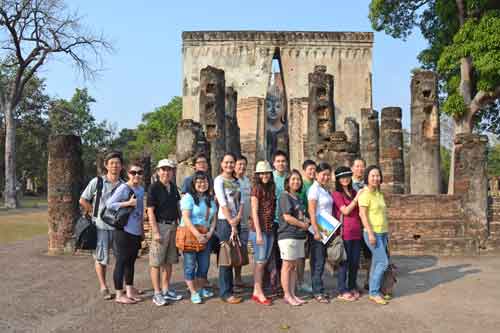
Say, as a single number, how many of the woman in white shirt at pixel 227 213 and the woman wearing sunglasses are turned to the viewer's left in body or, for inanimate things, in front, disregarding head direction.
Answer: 0

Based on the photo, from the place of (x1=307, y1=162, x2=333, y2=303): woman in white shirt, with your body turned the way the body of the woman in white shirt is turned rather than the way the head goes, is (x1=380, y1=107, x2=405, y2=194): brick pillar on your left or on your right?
on your left

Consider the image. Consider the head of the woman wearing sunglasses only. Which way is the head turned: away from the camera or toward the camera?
toward the camera

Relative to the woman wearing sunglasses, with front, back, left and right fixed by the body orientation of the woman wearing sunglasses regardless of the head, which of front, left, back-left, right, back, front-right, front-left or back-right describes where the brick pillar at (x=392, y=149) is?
left

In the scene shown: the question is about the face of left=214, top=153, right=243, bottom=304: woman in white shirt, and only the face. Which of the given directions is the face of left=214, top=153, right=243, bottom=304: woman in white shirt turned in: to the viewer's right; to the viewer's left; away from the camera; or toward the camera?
toward the camera

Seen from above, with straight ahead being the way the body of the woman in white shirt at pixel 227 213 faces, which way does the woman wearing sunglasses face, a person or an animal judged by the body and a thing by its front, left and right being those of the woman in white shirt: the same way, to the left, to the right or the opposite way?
the same way

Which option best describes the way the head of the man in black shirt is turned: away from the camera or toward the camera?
toward the camera

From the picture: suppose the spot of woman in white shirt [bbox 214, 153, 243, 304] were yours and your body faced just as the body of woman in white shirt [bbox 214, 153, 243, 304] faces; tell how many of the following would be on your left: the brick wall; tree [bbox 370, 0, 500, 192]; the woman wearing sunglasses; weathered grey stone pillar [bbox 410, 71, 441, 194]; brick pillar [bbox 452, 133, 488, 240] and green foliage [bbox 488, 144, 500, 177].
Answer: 5

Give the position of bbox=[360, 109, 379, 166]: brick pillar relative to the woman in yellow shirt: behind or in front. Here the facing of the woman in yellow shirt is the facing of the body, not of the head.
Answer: behind

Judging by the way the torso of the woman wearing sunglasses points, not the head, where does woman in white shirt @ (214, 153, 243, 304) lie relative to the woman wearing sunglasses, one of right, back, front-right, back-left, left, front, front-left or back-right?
front-left

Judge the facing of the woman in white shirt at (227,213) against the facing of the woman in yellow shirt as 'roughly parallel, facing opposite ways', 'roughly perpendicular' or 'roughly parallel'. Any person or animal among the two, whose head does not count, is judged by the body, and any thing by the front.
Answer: roughly parallel

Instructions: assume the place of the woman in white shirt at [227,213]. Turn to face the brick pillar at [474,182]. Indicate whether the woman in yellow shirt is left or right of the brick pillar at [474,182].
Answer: right

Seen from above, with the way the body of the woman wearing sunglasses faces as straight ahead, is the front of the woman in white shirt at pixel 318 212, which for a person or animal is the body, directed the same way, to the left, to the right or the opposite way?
the same way

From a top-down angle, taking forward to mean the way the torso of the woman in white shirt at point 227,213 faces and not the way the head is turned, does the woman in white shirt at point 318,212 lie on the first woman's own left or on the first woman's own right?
on the first woman's own left

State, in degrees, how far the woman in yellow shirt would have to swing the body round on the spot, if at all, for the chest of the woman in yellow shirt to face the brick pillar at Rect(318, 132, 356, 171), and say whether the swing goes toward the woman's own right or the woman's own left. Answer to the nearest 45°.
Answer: approximately 135° to the woman's own left

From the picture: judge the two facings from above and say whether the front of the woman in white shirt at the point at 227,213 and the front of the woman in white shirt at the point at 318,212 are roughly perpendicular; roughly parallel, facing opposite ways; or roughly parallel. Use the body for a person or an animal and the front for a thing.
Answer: roughly parallel

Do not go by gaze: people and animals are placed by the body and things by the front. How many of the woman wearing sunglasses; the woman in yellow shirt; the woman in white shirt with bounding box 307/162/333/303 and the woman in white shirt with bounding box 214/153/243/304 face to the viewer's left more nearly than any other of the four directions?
0

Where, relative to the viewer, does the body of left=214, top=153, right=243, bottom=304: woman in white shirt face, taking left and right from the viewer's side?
facing the viewer and to the right of the viewer

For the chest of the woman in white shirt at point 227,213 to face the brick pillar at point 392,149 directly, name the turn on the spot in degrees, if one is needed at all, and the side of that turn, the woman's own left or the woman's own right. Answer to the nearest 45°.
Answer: approximately 90° to the woman's own left

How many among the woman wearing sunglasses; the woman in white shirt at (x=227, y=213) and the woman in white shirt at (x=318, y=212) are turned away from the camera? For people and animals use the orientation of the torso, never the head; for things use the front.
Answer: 0
